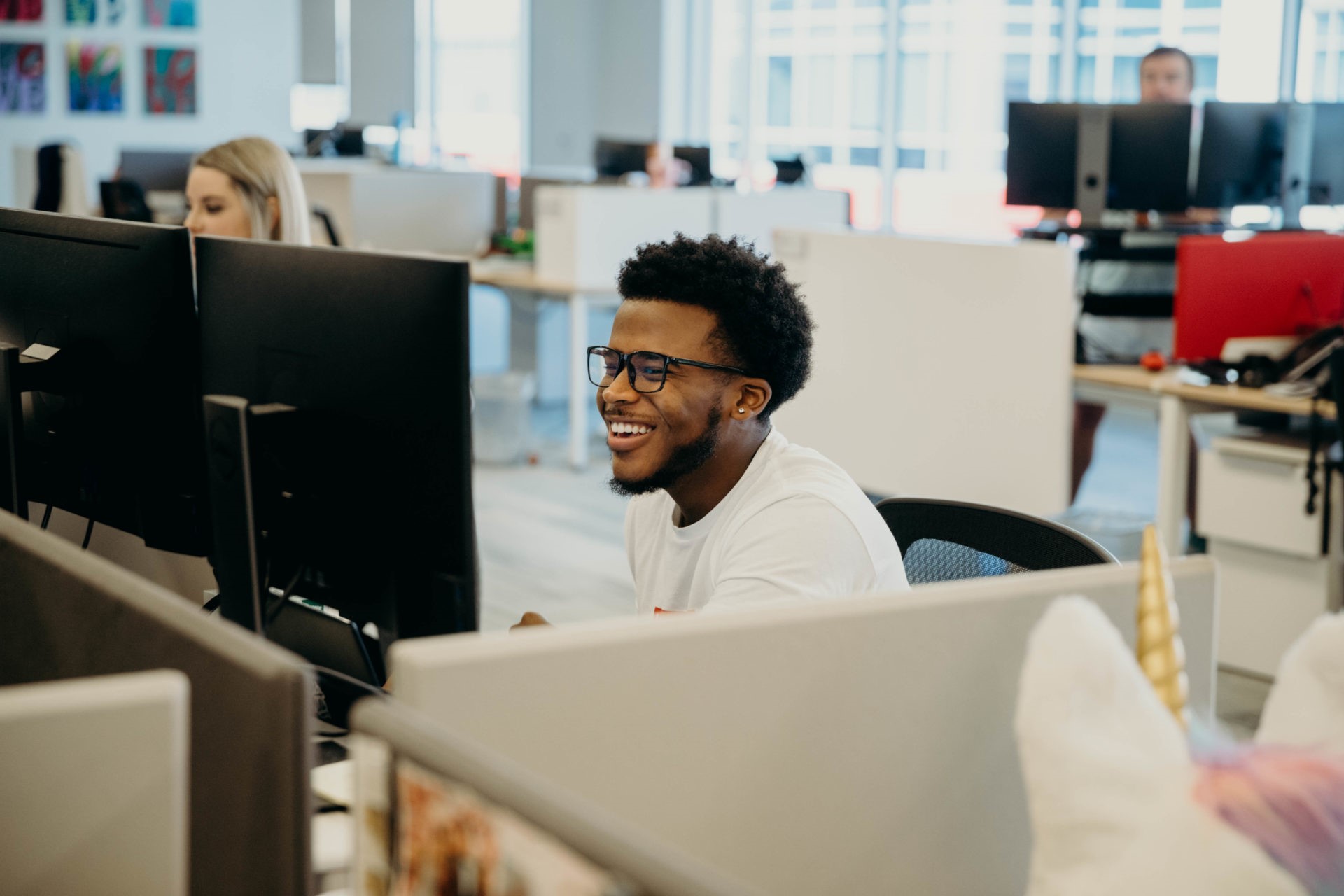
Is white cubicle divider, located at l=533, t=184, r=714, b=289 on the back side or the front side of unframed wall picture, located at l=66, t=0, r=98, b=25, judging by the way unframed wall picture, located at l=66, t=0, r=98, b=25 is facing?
on the front side

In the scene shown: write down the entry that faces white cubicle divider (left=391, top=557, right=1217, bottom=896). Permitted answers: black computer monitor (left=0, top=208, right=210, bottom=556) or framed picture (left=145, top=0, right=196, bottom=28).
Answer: the framed picture

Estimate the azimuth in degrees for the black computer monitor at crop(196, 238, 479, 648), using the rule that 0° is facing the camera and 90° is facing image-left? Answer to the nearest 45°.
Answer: approximately 225°

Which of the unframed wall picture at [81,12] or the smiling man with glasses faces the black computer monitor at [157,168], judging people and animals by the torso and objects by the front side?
the unframed wall picture

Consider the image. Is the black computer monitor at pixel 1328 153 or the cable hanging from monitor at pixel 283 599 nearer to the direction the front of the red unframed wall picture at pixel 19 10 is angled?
the cable hanging from monitor

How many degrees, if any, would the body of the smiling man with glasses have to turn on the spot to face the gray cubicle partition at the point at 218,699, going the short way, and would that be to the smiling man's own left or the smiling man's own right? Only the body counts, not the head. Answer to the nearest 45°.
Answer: approximately 45° to the smiling man's own left
